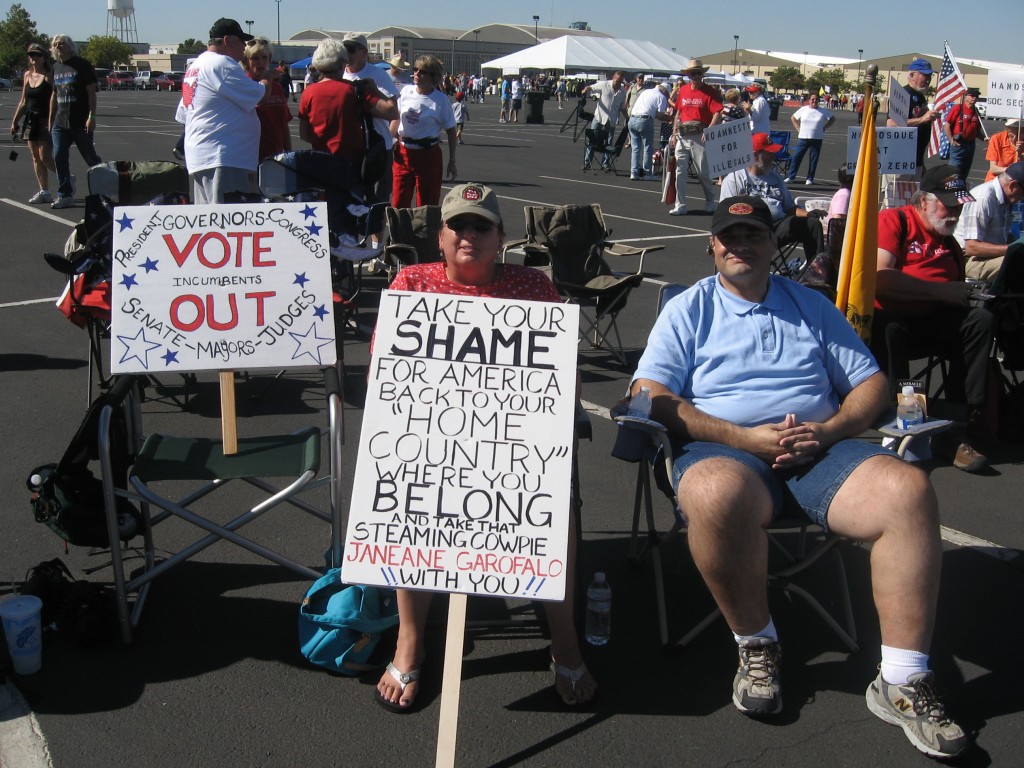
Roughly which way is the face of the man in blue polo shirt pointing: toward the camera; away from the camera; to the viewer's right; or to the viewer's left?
toward the camera

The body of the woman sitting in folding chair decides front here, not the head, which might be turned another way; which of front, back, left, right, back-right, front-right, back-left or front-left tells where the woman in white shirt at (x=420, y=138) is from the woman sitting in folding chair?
back

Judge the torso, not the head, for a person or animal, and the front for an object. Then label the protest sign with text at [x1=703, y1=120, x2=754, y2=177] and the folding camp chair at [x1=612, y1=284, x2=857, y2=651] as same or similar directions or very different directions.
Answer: same or similar directions

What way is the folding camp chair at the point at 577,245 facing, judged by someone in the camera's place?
facing the viewer and to the right of the viewer

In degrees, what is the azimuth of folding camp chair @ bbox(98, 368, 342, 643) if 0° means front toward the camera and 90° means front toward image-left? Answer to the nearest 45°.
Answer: approximately 0°

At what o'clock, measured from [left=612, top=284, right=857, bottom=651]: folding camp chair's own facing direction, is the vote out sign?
The vote out sign is roughly at 3 o'clock from the folding camp chair.

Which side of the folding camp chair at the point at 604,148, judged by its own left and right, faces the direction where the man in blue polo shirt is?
front

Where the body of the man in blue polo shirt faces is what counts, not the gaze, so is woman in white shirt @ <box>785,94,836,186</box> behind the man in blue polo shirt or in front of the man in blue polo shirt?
behind

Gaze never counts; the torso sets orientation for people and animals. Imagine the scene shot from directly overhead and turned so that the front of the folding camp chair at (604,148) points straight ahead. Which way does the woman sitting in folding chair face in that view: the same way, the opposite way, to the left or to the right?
the same way

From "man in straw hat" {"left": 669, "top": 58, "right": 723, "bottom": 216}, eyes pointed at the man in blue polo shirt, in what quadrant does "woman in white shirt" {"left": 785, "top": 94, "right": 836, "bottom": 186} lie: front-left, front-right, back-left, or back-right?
back-left

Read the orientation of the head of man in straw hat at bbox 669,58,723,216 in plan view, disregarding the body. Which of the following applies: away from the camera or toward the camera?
toward the camera

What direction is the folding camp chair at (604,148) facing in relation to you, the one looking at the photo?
facing the viewer

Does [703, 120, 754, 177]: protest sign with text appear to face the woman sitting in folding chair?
yes

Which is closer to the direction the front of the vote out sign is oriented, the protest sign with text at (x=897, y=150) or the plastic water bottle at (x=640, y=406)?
the plastic water bottle

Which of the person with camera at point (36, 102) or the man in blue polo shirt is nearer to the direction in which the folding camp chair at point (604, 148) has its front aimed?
the man in blue polo shirt

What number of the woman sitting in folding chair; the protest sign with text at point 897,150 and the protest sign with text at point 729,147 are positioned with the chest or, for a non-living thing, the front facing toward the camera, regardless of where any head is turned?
3

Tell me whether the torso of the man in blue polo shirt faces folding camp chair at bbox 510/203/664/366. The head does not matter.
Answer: no

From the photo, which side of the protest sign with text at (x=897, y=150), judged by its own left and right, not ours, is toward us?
front

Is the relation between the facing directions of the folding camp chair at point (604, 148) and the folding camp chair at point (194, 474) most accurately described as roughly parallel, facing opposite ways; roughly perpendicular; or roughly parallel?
roughly parallel
